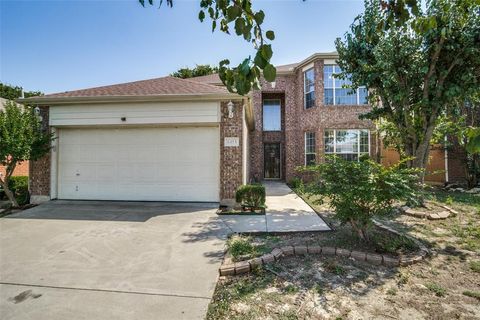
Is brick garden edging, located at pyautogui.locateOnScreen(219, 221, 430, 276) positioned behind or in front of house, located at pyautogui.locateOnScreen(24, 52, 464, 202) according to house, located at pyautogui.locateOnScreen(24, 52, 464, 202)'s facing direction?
in front

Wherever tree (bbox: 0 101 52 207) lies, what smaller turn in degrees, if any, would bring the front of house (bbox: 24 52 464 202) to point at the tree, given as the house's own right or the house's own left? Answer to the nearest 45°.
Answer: approximately 90° to the house's own right

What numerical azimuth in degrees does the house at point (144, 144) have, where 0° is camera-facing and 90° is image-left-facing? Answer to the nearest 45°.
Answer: approximately 0°

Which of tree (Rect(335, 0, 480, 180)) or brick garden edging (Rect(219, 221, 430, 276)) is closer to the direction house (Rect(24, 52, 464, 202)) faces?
the brick garden edging

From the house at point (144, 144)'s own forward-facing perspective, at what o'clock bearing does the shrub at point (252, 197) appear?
The shrub is roughly at 10 o'clock from the house.

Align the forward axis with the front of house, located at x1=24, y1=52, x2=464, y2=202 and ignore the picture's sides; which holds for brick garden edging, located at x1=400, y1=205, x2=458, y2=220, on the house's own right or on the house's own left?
on the house's own left

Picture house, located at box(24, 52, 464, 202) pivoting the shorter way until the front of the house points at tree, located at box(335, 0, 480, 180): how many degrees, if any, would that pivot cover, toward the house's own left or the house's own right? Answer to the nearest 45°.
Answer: approximately 90° to the house's own left

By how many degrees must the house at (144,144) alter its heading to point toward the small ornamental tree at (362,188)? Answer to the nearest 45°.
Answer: approximately 45° to its left

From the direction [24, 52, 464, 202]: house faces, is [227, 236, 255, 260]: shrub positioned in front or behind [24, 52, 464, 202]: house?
in front
